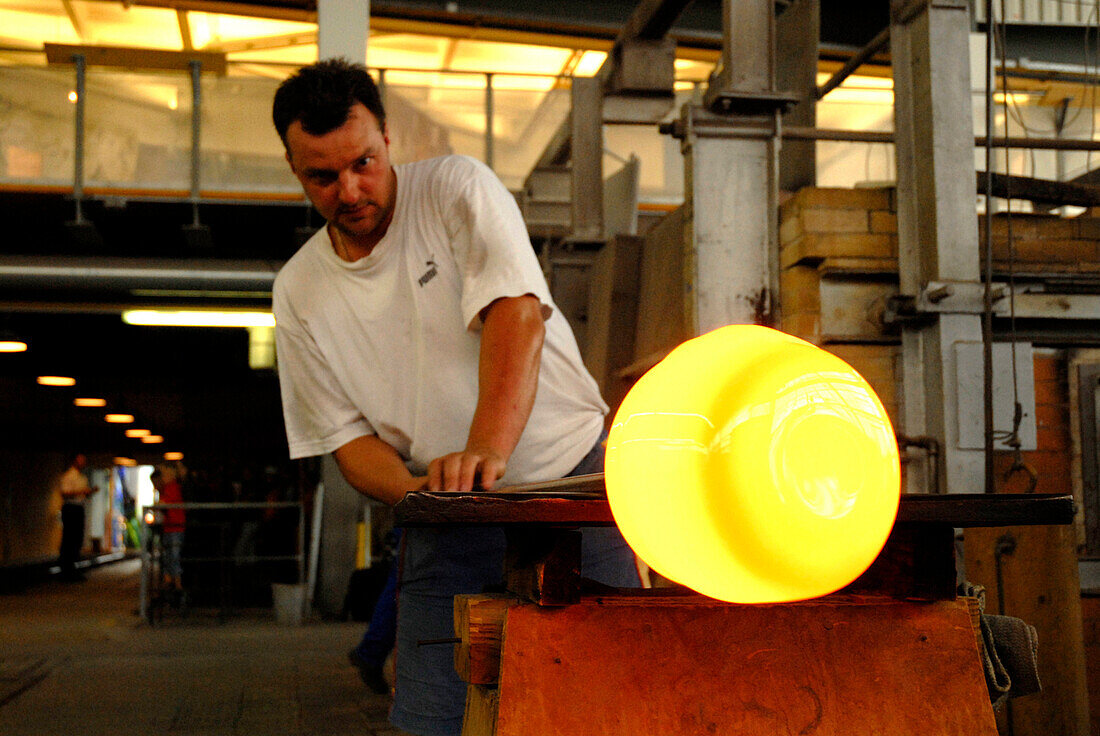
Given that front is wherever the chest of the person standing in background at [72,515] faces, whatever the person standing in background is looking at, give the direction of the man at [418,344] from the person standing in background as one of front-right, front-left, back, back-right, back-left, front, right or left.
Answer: right

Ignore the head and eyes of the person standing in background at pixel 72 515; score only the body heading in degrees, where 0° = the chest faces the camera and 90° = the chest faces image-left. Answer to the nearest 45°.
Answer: approximately 270°

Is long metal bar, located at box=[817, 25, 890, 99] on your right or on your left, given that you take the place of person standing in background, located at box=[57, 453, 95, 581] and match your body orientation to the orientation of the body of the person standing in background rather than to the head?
on your right

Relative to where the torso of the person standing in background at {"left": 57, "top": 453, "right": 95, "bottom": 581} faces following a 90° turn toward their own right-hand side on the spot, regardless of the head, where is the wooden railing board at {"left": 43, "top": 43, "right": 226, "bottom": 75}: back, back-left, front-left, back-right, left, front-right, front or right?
front

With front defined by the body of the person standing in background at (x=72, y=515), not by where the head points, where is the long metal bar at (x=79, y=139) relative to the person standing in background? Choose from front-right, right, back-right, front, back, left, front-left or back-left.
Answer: right

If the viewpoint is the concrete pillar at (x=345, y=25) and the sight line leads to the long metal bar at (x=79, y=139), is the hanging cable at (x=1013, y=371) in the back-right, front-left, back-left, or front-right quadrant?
back-left

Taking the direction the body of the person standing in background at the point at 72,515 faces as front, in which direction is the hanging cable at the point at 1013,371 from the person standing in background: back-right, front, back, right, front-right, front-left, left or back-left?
right

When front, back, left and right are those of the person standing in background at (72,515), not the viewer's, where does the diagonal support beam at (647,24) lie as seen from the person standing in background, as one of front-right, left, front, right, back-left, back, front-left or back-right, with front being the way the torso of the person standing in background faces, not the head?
right
